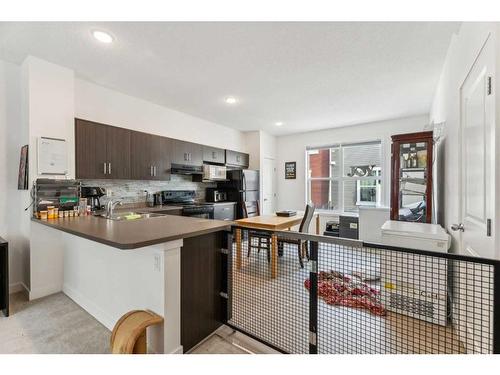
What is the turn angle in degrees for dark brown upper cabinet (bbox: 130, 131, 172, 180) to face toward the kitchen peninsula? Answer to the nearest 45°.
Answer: approximately 45° to its right

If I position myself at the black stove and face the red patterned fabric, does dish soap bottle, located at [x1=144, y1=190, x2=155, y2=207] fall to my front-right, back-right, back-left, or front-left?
back-right

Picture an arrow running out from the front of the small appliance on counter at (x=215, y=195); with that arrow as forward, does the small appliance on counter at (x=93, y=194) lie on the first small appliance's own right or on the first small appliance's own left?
on the first small appliance's own right

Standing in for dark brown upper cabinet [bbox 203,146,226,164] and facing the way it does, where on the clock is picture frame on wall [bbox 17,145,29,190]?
The picture frame on wall is roughly at 3 o'clock from the dark brown upper cabinet.

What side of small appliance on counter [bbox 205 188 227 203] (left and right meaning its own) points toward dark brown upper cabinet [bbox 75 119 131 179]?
right

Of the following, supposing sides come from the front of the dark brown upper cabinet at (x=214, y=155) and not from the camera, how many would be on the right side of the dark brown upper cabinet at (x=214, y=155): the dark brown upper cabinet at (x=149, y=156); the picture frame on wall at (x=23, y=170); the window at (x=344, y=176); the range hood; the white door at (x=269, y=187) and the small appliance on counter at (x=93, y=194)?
4

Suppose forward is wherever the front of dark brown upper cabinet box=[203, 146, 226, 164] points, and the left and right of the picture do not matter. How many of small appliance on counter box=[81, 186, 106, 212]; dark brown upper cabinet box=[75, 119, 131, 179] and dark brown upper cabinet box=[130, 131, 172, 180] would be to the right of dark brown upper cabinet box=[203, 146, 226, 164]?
3

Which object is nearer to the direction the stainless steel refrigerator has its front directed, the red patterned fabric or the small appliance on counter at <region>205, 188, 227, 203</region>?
the red patterned fabric
